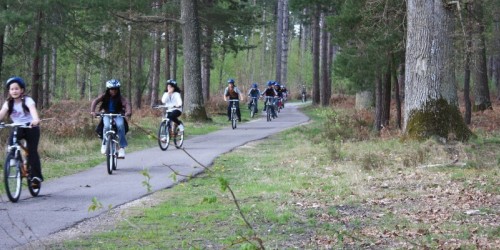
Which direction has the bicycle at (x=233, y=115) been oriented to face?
toward the camera

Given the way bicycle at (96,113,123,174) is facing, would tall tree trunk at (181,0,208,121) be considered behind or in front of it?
behind

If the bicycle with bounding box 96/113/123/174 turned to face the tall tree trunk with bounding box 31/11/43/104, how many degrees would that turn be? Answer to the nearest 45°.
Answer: approximately 180°

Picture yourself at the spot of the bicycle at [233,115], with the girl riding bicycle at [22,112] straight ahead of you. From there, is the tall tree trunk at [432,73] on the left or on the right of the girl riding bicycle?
left

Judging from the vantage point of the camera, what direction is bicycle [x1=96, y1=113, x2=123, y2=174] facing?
facing the viewer

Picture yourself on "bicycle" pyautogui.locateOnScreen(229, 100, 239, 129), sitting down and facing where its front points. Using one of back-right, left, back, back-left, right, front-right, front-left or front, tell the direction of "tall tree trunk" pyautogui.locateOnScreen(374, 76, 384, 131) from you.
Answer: front-left

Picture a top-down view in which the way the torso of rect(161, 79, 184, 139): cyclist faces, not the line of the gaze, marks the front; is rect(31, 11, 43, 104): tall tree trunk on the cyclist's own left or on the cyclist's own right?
on the cyclist's own right

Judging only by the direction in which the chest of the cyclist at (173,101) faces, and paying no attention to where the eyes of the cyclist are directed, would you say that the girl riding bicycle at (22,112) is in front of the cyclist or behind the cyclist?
in front

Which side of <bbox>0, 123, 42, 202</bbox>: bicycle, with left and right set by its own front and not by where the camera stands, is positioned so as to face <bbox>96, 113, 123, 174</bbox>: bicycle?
back

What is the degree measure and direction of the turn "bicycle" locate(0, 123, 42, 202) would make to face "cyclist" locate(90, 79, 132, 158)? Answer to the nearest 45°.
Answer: approximately 180°
